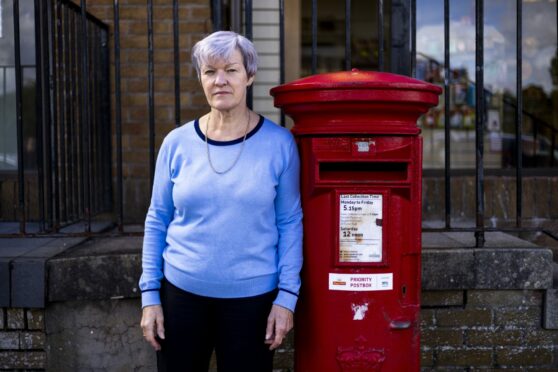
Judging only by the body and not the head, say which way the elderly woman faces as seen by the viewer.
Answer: toward the camera

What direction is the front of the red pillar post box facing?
toward the camera

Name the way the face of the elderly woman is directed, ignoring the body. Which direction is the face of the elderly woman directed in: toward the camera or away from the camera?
toward the camera
